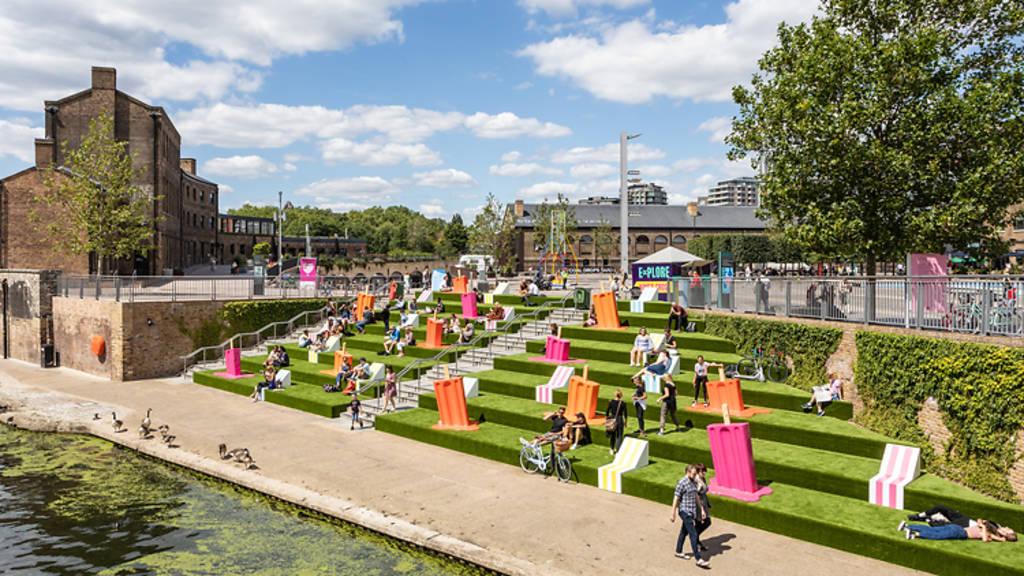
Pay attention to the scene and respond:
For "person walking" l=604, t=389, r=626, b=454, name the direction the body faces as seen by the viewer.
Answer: away from the camera

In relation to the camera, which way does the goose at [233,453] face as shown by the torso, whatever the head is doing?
to the viewer's left

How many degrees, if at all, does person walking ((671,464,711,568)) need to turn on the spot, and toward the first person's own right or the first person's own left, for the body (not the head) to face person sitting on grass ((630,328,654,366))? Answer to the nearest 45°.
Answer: approximately 135° to the first person's own left

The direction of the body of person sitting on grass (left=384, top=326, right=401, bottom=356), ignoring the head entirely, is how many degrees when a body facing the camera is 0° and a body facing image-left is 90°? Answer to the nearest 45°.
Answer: approximately 45°

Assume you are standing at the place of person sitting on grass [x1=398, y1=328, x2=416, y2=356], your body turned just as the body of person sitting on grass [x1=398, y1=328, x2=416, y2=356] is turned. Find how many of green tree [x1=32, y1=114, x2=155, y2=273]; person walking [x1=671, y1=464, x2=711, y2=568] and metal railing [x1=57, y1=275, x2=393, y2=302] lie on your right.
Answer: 2

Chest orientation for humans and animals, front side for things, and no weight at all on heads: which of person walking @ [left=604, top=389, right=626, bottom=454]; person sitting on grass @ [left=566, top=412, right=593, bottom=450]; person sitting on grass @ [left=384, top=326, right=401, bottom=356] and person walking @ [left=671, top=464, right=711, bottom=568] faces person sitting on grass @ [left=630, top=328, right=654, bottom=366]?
person walking @ [left=604, top=389, right=626, bottom=454]

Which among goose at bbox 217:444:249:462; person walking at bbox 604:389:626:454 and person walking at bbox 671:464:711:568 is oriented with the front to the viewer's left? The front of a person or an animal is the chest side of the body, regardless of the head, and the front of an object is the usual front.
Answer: the goose

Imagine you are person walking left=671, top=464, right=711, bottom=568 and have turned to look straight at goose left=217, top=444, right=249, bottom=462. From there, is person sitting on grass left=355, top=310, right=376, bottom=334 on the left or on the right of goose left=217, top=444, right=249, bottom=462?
right

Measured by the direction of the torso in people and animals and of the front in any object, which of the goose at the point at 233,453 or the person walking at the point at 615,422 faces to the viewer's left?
the goose

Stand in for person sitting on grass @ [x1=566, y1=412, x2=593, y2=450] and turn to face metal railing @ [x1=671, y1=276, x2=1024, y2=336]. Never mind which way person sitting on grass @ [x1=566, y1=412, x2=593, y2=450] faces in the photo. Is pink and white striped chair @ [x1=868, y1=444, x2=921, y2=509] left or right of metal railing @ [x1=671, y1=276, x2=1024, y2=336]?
right
